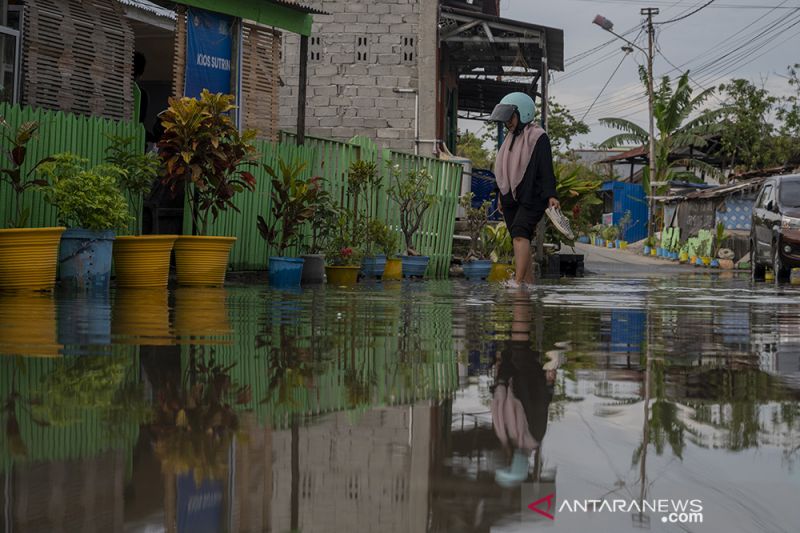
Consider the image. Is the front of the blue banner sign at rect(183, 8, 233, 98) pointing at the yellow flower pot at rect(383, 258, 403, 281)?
no

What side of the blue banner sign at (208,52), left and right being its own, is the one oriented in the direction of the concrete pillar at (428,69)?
left

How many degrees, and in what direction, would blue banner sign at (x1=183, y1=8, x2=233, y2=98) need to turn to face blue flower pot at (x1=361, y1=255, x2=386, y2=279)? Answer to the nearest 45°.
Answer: approximately 90° to its left

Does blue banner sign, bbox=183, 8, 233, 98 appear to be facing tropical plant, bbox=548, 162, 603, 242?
no

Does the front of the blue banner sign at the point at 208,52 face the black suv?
no

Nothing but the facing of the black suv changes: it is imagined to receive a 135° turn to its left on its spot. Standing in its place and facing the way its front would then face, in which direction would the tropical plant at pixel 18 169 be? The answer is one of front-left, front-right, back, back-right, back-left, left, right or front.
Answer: back-left

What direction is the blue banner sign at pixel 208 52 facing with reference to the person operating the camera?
facing the viewer and to the right of the viewer

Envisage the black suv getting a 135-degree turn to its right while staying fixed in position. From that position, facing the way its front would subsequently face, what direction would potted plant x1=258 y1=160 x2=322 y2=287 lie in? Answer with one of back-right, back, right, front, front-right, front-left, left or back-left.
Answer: front-left

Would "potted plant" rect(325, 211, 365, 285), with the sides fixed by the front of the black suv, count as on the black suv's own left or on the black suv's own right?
on the black suv's own right

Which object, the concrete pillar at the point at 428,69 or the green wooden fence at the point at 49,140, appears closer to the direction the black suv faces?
the green wooden fence
